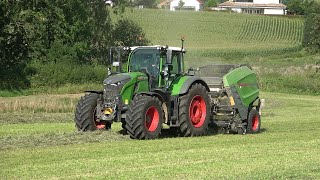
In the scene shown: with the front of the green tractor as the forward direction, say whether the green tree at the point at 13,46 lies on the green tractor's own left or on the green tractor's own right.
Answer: on the green tractor's own right

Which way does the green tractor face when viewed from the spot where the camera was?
facing the viewer and to the left of the viewer
